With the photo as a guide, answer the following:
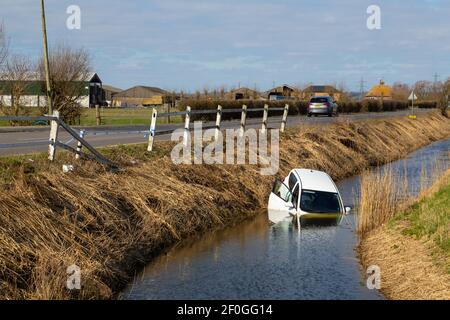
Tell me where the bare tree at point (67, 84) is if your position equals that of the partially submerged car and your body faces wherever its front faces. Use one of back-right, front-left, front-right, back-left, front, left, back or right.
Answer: back-right

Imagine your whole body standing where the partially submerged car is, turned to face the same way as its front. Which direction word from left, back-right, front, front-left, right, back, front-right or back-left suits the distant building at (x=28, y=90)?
back-right

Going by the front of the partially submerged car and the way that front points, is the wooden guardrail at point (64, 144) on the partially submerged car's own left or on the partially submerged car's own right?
on the partially submerged car's own right

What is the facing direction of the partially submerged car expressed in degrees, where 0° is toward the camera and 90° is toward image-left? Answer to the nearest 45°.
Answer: approximately 0°
